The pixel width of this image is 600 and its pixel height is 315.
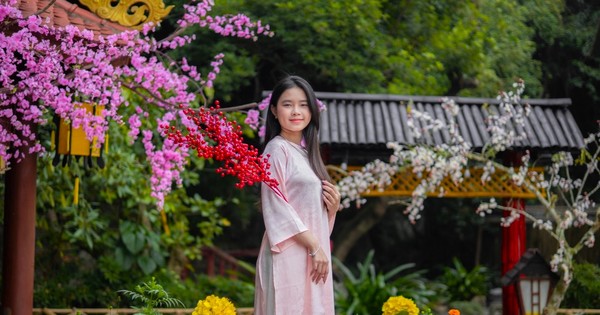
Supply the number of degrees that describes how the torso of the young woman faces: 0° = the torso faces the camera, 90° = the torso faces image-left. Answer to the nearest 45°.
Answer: approximately 315°

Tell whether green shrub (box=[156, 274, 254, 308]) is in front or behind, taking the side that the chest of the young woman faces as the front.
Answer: behind

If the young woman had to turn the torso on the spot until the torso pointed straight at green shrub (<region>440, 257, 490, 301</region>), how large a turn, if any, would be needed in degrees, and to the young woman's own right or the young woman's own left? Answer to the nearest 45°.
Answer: approximately 135° to the young woman's own left

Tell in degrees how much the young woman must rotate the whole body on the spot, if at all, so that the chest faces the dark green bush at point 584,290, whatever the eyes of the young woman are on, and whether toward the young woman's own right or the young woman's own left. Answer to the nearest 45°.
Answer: approximately 90° to the young woman's own left

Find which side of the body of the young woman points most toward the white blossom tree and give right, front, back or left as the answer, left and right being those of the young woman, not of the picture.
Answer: left

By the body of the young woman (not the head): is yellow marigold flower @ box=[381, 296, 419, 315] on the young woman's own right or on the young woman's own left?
on the young woman's own left
